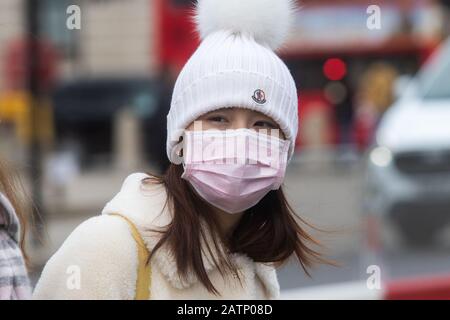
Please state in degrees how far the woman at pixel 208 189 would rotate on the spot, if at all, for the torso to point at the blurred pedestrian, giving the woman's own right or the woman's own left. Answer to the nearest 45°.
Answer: approximately 135° to the woman's own right

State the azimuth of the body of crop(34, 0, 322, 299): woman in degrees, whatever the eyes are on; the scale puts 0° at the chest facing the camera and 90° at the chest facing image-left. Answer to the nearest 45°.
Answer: approximately 315°

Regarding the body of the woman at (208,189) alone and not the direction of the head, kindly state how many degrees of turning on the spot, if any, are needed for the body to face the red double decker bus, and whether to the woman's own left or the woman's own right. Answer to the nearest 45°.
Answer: approximately 135° to the woman's own left

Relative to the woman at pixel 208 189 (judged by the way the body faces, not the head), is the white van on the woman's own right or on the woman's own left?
on the woman's own left
